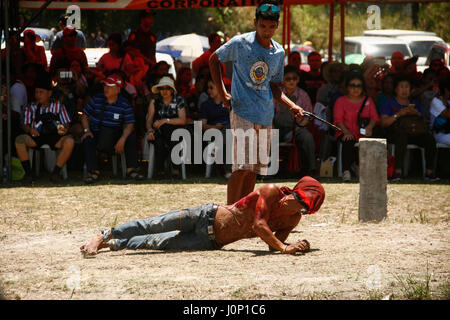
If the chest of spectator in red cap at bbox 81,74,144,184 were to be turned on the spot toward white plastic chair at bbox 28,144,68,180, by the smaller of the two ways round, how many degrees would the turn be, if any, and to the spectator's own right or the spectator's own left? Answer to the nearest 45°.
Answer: approximately 135° to the spectator's own right

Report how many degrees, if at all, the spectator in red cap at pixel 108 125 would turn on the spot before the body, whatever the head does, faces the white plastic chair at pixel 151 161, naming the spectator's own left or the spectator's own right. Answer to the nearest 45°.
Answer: approximately 90° to the spectator's own left

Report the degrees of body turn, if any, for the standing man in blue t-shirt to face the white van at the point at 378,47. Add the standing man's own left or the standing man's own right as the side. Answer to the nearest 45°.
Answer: approximately 180°

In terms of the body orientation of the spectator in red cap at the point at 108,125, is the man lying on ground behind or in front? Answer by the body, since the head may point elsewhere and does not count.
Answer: in front

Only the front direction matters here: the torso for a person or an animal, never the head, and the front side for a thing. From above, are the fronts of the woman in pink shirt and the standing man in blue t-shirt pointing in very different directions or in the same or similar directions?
same or similar directions

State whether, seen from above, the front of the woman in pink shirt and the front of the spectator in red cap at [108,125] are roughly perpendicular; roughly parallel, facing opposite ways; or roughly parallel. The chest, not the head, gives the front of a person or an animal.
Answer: roughly parallel

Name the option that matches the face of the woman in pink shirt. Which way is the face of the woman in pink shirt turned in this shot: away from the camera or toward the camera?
toward the camera

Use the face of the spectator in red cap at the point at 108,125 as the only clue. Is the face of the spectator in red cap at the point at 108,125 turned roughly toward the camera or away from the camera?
toward the camera

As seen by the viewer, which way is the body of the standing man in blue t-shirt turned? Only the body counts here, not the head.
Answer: toward the camera

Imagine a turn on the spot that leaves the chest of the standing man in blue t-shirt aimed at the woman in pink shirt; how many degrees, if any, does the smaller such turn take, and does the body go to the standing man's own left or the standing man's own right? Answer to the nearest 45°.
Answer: approximately 180°

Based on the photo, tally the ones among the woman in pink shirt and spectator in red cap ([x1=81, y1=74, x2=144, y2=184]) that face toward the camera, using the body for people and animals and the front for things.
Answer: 2

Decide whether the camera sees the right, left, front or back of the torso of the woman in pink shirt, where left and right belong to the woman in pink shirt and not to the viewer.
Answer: front
